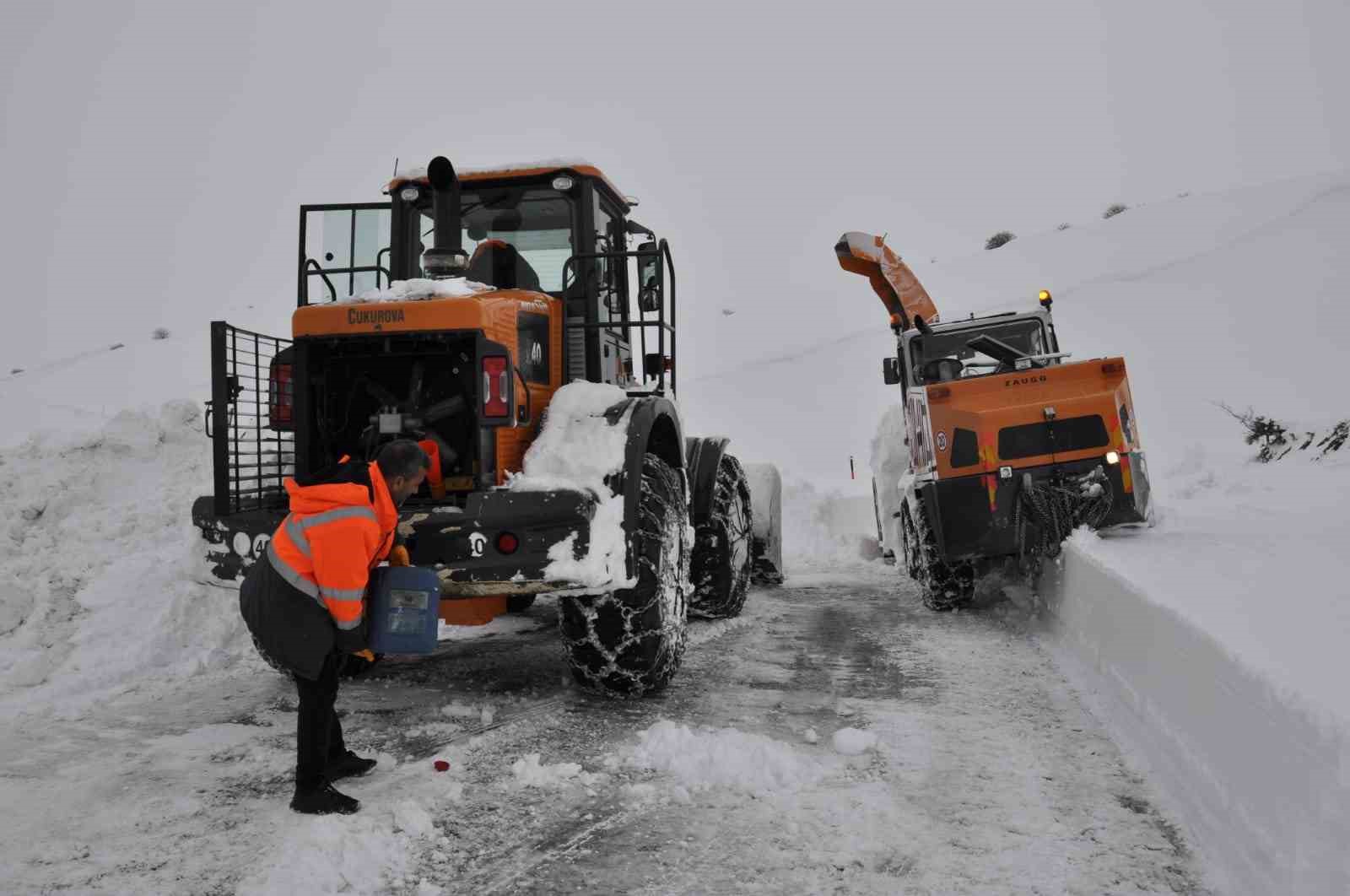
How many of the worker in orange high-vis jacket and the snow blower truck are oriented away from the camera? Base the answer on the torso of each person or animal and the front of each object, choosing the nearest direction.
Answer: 1

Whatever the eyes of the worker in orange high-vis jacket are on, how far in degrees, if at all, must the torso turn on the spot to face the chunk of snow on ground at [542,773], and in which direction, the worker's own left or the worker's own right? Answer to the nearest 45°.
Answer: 0° — they already face it

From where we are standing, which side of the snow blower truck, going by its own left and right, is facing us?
back

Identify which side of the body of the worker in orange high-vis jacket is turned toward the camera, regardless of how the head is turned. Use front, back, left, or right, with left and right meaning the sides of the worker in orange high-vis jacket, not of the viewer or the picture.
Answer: right

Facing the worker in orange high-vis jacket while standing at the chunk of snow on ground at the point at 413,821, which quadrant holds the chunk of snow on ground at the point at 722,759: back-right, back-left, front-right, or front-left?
back-right

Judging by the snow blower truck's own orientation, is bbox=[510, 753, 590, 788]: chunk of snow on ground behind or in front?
behind

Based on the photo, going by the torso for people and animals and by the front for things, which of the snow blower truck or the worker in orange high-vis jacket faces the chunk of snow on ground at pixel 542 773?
the worker in orange high-vis jacket

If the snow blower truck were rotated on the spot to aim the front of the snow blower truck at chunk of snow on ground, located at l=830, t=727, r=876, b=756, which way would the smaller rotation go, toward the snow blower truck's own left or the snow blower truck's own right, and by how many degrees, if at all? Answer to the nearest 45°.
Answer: approximately 180°

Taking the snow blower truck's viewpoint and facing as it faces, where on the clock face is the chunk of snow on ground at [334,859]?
The chunk of snow on ground is roughly at 7 o'clock from the snow blower truck.
